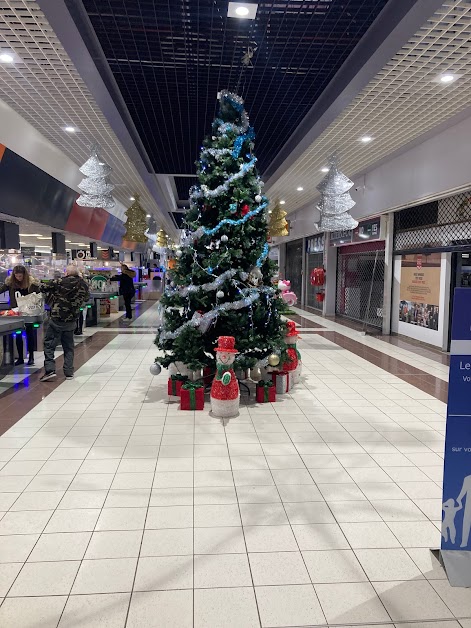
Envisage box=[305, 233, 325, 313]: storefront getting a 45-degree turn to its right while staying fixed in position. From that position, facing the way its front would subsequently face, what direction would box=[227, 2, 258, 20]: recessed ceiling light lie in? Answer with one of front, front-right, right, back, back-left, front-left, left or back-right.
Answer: back-left

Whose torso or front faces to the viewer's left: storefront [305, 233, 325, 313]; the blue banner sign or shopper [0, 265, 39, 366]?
the storefront

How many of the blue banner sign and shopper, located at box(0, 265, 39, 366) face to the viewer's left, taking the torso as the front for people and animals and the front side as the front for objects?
0

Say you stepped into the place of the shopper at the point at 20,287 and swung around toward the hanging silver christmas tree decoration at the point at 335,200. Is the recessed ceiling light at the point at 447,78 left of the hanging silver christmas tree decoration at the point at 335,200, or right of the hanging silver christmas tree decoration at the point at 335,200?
right

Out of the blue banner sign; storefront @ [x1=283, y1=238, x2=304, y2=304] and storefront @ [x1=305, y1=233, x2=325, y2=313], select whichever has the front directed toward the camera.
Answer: the blue banner sign

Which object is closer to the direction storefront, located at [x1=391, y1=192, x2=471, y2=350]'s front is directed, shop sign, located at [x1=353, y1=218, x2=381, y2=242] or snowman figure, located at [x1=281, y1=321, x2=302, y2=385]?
the snowman figure

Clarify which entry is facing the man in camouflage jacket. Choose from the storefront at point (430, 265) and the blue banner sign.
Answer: the storefront

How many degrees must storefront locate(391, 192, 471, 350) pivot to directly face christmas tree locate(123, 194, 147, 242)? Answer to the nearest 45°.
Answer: approximately 45° to its right

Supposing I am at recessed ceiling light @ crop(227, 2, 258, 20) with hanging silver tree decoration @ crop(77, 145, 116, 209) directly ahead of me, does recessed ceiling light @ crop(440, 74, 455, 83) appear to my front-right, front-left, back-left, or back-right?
back-right

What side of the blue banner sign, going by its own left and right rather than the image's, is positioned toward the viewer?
front

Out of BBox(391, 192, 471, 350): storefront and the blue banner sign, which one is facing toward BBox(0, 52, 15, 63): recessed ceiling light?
the storefront

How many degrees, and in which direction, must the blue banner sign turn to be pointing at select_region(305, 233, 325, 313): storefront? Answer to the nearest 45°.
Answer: approximately 180°

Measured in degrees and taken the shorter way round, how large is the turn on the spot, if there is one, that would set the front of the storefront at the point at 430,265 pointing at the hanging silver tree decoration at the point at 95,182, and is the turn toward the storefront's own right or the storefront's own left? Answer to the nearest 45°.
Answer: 0° — it already faces it

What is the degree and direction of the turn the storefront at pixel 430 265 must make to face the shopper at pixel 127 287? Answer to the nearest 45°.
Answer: approximately 45° to its right
